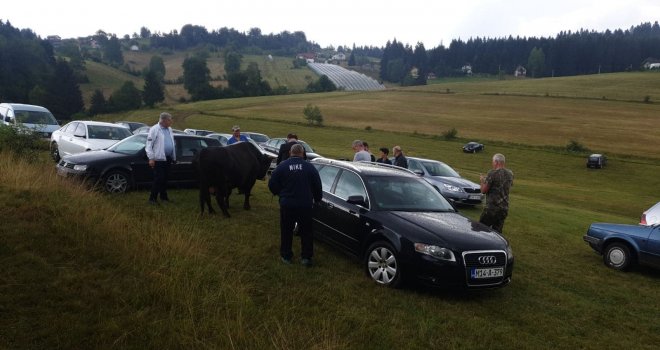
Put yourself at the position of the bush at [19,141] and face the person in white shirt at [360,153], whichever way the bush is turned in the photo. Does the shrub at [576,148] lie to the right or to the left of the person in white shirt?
left

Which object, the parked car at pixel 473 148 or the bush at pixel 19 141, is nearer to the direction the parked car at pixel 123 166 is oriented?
the bush

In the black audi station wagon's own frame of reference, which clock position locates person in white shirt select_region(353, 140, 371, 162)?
The person in white shirt is roughly at 7 o'clock from the black audi station wagon.

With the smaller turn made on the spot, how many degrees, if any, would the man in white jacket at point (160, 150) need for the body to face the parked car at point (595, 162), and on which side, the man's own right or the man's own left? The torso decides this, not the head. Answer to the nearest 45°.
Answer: approximately 90° to the man's own left

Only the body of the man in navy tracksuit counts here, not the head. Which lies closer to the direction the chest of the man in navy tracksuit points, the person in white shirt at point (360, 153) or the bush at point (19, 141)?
the person in white shirt

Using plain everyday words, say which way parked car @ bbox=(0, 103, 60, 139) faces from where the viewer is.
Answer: facing the viewer and to the right of the viewer

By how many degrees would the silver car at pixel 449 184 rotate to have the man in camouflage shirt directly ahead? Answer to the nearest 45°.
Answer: approximately 45° to its right

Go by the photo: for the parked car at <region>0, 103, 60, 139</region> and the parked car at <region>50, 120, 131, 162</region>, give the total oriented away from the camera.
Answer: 0

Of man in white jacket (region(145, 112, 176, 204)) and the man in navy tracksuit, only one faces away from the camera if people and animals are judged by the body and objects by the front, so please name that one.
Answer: the man in navy tracksuit

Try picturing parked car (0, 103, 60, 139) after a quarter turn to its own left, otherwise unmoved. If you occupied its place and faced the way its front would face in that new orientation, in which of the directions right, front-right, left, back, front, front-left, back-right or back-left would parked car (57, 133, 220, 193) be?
back-right

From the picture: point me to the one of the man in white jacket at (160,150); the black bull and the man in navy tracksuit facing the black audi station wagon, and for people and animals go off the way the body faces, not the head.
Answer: the man in white jacket

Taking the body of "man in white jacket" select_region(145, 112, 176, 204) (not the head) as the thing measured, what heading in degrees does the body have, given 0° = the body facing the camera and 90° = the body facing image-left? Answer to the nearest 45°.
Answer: approximately 315°
